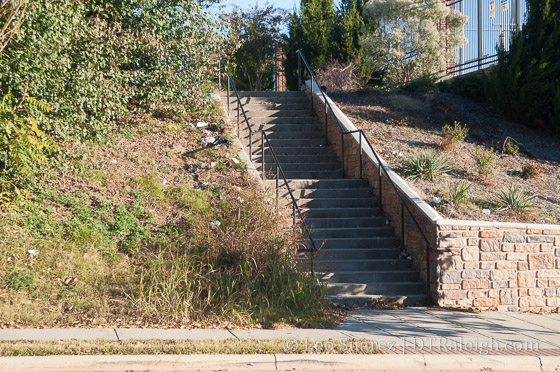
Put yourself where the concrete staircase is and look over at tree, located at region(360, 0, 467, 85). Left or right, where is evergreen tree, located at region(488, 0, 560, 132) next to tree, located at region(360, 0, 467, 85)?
right

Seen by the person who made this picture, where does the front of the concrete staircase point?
facing the viewer

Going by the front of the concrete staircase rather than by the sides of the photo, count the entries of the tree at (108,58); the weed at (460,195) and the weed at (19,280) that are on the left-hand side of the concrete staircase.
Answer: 1

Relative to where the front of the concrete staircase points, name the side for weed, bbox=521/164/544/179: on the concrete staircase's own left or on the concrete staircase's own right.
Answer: on the concrete staircase's own left

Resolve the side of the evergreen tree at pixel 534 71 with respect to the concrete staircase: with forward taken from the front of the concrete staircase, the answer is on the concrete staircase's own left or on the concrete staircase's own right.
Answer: on the concrete staircase's own left

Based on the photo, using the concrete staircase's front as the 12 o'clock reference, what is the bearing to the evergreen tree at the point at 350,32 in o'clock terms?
The evergreen tree is roughly at 6 o'clock from the concrete staircase.

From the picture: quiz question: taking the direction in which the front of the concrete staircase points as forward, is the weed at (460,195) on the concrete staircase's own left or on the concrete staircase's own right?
on the concrete staircase's own left

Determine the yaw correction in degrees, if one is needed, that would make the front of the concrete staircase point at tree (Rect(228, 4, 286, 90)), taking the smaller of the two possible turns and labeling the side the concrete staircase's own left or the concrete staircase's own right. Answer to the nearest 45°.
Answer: approximately 180°

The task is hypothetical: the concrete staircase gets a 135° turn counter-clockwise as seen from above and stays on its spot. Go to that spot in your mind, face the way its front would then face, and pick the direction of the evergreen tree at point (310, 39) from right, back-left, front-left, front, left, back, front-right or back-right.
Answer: front-left

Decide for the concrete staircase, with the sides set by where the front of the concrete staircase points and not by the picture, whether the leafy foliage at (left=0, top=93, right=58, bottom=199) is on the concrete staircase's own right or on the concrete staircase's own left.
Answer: on the concrete staircase's own right

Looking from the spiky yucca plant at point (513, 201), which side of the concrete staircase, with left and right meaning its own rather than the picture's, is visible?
left

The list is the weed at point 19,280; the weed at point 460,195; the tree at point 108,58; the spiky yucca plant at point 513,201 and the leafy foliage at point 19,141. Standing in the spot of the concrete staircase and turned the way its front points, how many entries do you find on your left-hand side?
2

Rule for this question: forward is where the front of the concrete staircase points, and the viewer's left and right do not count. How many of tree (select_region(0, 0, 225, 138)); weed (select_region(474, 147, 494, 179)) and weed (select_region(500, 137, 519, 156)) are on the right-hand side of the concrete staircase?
1

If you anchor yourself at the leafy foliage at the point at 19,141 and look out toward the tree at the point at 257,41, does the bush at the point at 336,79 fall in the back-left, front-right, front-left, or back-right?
front-right

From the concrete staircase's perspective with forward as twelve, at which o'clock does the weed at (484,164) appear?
The weed is roughly at 8 o'clock from the concrete staircase.
